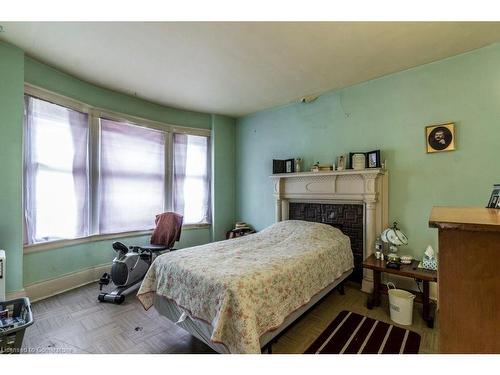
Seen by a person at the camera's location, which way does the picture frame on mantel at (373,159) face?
facing the viewer and to the left of the viewer

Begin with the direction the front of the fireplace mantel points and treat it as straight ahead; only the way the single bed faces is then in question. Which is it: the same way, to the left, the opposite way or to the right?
the same way

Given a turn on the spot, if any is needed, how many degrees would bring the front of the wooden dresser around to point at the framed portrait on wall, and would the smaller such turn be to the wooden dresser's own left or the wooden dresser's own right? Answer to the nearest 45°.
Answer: approximately 90° to the wooden dresser's own right

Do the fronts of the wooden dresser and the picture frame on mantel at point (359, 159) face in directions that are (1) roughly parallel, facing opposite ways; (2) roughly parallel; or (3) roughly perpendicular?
roughly perpendicular

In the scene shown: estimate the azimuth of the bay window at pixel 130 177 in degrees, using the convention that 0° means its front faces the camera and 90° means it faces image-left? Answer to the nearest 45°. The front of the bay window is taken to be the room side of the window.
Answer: approximately 315°

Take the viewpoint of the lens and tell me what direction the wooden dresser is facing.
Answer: facing to the left of the viewer

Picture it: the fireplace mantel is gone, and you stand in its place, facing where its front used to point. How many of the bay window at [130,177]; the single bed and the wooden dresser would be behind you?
0

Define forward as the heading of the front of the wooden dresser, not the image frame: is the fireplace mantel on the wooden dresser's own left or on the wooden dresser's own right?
on the wooden dresser's own right

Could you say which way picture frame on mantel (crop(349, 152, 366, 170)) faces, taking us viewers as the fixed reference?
facing the viewer

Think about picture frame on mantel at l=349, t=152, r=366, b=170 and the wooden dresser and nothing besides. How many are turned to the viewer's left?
1

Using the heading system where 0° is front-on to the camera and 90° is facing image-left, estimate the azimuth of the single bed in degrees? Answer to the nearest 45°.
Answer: approximately 45°

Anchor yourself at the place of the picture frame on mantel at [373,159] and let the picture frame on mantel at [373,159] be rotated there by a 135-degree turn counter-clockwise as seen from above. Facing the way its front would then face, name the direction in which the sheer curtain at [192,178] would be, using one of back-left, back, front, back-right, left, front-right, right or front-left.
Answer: back

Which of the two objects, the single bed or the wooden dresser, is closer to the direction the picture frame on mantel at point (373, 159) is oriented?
the single bed

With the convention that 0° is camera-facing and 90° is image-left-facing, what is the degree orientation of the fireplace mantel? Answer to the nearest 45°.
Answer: approximately 45°

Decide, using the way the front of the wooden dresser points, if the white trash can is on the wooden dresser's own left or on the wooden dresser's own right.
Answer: on the wooden dresser's own right

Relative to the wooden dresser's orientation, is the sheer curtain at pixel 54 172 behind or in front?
in front
